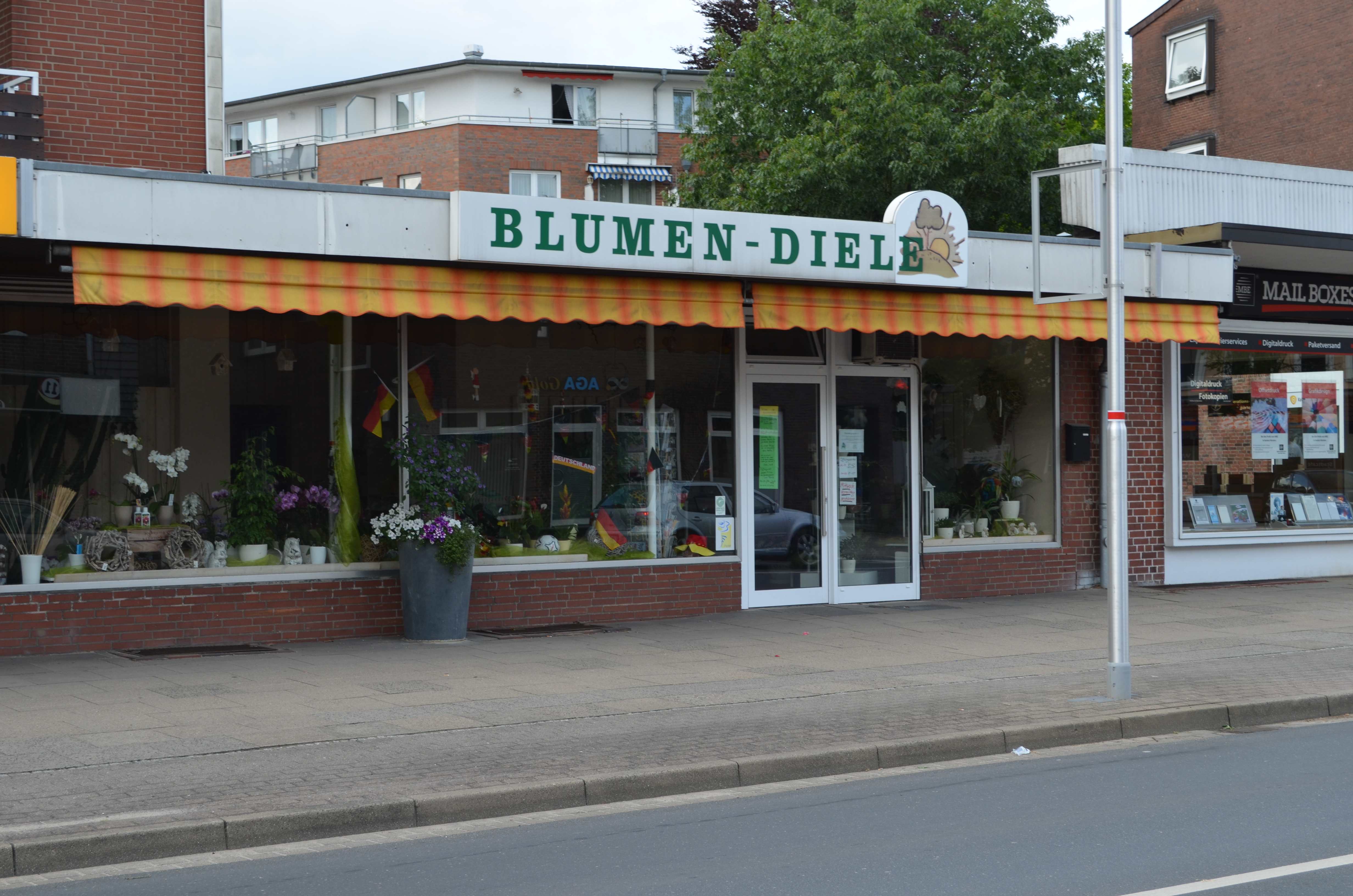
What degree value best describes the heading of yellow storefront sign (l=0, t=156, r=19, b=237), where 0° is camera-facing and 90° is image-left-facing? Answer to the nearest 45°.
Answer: approximately 0°

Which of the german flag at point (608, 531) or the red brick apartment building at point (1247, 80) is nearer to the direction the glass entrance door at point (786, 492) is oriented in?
the german flag

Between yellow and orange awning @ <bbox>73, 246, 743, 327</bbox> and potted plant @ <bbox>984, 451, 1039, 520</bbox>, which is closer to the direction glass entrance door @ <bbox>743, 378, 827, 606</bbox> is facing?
the yellow and orange awning

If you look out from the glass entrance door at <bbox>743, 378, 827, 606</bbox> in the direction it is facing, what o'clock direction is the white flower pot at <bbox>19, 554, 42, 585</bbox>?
The white flower pot is roughly at 2 o'clock from the glass entrance door.

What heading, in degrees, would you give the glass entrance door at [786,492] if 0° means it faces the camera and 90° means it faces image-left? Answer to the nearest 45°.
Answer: approximately 0°

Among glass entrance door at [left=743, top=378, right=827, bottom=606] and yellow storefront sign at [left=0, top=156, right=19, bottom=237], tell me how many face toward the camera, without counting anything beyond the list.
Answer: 2

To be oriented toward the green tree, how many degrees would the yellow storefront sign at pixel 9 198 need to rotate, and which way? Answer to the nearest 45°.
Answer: approximately 135° to its left

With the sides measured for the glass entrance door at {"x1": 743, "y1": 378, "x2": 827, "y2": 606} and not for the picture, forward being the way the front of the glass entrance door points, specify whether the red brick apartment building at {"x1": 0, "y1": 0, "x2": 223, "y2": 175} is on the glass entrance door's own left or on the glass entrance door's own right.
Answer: on the glass entrance door's own right
